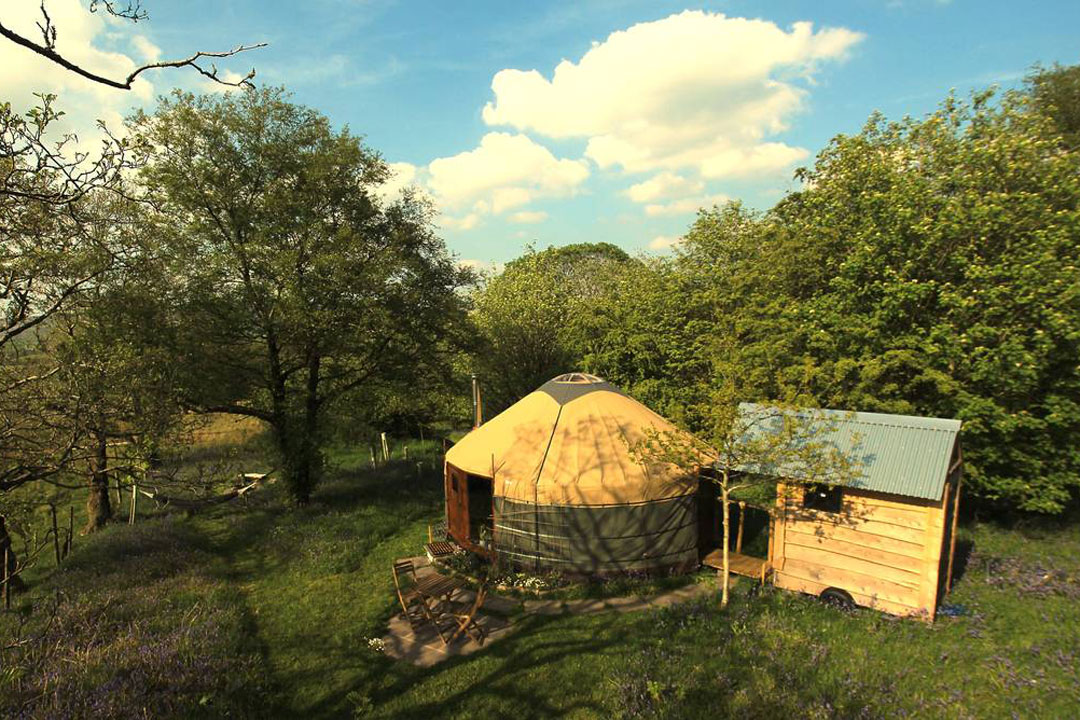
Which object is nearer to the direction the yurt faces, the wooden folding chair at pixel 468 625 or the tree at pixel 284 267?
the wooden folding chair

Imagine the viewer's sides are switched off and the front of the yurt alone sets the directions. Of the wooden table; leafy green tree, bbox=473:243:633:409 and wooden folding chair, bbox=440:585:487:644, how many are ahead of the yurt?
2

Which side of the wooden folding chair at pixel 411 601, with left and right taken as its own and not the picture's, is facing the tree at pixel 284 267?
back

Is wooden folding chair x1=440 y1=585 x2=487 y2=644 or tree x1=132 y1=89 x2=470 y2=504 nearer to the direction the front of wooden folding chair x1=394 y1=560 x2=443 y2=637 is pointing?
the wooden folding chair

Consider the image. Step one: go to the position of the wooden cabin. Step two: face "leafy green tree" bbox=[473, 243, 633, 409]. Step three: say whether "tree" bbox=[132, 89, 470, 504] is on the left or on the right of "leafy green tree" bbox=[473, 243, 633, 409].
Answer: left

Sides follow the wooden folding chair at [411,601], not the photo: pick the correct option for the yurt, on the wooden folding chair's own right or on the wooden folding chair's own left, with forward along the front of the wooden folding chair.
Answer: on the wooden folding chair's own left

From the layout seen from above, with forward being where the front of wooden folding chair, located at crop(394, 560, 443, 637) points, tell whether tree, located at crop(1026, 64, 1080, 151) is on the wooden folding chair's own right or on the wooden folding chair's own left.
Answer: on the wooden folding chair's own left

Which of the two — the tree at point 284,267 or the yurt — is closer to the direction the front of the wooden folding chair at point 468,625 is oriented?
the tree

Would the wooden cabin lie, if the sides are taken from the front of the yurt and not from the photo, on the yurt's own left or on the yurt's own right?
on the yurt's own left

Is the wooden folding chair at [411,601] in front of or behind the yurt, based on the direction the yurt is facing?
in front

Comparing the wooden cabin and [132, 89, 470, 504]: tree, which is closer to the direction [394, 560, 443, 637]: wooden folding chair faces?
the wooden cabin

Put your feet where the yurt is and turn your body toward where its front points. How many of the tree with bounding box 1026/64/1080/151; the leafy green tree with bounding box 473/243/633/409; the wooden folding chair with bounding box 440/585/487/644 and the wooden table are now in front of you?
2

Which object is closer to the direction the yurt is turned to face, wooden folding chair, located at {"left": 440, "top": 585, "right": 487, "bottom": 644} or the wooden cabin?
the wooden folding chair

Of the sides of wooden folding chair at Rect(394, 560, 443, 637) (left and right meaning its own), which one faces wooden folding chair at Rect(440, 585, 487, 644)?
front

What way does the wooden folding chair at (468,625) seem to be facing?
to the viewer's left

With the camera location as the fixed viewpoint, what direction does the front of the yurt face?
facing the viewer and to the left of the viewer

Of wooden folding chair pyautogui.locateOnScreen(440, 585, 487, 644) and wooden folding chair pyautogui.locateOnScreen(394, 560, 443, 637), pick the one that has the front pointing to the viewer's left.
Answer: wooden folding chair pyautogui.locateOnScreen(440, 585, 487, 644)

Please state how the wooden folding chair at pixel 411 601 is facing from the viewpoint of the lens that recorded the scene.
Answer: facing the viewer and to the right of the viewer

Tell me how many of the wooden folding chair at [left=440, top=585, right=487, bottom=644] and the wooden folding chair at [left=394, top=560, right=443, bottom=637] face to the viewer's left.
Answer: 1

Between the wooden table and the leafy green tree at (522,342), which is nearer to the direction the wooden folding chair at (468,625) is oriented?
the wooden table
